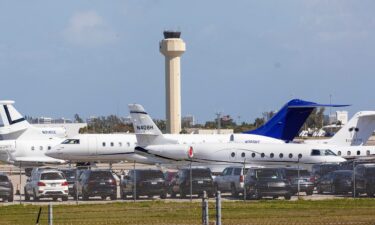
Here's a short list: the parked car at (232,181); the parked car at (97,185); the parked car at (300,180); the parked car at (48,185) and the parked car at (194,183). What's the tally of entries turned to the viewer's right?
0

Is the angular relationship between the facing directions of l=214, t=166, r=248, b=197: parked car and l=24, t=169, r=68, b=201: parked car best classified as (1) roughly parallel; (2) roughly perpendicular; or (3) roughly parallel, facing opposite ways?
roughly parallel

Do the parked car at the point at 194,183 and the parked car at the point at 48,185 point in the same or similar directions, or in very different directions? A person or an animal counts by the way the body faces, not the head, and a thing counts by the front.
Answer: same or similar directions
